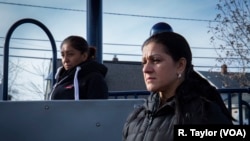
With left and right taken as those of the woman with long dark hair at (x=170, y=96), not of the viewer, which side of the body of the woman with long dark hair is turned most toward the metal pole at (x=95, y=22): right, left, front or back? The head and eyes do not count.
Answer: right

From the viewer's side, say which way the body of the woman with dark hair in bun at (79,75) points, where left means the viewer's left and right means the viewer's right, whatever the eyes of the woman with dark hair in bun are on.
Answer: facing the viewer and to the left of the viewer

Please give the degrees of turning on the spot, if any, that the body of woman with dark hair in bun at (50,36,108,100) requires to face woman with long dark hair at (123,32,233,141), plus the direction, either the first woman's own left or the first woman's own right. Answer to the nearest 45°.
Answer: approximately 90° to the first woman's own left

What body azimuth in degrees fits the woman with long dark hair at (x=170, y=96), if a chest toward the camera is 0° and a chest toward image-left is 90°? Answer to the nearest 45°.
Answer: approximately 45°

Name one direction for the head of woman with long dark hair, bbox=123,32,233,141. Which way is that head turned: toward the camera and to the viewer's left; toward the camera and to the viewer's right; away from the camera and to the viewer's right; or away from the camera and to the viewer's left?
toward the camera and to the viewer's left

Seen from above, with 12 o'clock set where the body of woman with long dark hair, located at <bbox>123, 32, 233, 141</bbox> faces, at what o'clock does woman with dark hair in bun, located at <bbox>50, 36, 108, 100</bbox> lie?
woman with dark hair in bun, located at <bbox>50, 36, 108, 100</bbox> is roughly at 3 o'clock from woman with long dark hair, located at <bbox>123, 32, 233, 141</bbox>.

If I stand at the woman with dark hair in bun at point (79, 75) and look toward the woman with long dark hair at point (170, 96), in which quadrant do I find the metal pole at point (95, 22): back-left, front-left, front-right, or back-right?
back-left

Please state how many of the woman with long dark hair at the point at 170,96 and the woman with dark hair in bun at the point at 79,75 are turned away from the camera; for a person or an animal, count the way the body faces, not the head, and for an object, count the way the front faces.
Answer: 0

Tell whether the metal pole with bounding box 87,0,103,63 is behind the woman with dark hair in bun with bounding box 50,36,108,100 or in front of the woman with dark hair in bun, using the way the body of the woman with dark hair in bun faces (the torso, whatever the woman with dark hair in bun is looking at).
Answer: behind
